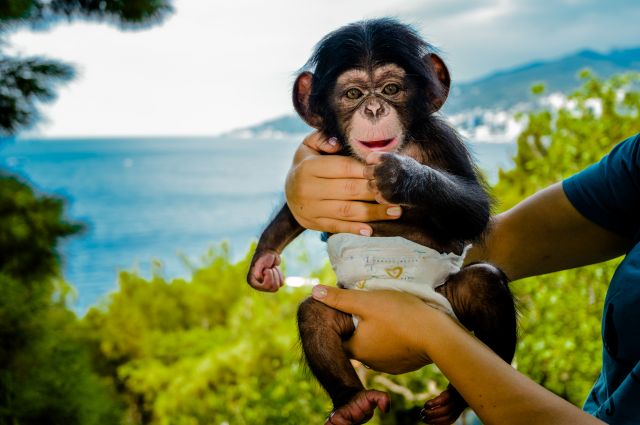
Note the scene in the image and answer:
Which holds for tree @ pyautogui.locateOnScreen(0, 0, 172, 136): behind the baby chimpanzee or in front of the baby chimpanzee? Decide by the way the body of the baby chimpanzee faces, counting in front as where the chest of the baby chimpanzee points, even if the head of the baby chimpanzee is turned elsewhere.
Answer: behind

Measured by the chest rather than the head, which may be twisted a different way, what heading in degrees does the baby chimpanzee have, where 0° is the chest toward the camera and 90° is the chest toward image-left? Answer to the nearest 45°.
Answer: approximately 0°
